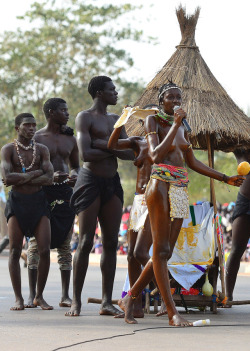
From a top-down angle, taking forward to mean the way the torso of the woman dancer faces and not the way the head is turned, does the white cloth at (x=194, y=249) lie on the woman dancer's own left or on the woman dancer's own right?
on the woman dancer's own left

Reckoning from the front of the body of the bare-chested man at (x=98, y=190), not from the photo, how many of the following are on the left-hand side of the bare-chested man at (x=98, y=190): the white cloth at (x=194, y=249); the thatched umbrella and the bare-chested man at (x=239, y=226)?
3

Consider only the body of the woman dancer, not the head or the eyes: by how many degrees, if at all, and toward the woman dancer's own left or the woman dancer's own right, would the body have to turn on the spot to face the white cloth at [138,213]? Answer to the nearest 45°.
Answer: approximately 135° to the woman dancer's own left

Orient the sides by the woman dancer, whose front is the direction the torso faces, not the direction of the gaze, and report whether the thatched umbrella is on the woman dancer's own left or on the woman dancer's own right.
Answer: on the woman dancer's own left

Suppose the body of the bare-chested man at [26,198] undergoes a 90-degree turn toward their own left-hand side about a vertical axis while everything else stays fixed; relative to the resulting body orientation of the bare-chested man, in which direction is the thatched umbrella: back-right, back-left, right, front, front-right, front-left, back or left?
front

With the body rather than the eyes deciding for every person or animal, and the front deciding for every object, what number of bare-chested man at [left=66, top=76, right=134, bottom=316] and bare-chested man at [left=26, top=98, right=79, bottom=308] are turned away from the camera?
0

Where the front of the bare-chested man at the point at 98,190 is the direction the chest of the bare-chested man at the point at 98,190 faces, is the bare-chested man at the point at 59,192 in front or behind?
behind

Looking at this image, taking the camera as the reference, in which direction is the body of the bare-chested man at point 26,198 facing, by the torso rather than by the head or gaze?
toward the camera

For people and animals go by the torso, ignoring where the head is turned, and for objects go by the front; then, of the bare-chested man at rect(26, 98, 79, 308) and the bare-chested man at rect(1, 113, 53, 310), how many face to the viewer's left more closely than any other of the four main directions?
0

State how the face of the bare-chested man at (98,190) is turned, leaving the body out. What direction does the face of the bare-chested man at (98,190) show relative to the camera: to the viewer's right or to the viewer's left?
to the viewer's right

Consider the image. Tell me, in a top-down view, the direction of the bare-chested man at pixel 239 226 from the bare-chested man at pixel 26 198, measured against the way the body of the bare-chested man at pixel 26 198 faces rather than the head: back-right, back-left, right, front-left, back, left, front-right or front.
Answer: left
